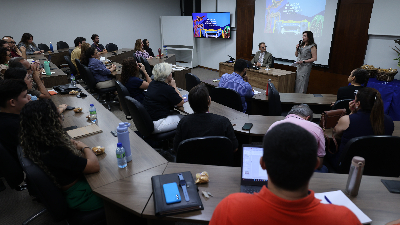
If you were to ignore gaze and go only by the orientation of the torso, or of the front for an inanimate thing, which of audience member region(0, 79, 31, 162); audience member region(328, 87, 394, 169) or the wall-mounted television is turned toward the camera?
the wall-mounted television

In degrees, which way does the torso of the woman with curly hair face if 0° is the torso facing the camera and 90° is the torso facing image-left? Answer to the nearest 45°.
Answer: approximately 225°

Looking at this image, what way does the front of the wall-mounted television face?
toward the camera

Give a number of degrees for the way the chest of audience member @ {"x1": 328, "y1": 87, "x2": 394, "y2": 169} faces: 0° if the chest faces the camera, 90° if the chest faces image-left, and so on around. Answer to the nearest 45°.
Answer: approximately 135°

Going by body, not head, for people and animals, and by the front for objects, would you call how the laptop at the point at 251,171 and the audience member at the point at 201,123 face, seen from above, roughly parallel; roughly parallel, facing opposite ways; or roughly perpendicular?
roughly parallel, facing opposite ways

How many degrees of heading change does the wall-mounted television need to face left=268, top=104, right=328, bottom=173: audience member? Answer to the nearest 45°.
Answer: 0° — it already faces them

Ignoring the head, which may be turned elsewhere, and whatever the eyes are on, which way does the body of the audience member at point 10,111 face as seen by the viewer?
to the viewer's right

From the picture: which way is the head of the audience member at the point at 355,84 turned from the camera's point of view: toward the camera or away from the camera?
away from the camera

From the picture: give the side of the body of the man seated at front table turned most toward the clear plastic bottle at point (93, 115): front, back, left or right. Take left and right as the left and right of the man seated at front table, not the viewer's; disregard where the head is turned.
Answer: front

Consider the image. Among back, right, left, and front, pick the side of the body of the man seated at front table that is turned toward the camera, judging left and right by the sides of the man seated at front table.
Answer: front

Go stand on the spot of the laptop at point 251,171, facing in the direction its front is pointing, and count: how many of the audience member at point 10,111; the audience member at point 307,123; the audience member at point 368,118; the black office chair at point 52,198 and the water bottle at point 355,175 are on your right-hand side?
2

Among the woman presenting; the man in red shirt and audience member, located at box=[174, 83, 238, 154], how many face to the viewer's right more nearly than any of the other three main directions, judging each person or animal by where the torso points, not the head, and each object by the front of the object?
0

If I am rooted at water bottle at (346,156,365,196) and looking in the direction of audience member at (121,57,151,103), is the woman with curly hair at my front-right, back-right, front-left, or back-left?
front-left

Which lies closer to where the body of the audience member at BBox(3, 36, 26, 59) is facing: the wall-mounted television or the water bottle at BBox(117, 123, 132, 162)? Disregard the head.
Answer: the wall-mounted television

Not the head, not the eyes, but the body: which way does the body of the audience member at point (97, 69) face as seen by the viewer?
to the viewer's right

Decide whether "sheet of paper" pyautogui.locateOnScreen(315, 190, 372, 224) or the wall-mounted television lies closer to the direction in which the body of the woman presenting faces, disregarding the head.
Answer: the sheet of paper

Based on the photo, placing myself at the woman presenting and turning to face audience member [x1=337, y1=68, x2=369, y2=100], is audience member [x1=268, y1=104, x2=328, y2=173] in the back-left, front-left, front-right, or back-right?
front-right

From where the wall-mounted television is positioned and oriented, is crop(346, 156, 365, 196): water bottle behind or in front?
in front

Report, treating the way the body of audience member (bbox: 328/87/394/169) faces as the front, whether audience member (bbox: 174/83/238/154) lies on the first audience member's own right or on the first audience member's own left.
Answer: on the first audience member's own left

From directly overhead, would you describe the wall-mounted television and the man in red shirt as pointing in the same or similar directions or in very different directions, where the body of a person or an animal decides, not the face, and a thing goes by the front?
very different directions

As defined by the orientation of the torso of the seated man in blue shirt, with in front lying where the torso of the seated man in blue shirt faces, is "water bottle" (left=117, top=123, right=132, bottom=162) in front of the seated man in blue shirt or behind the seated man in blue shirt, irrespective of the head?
behind
